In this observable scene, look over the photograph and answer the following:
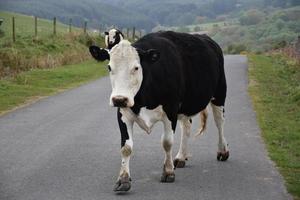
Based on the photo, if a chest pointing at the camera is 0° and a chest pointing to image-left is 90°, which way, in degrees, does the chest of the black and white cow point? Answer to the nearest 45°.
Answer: approximately 45°
